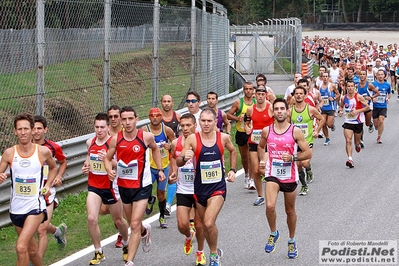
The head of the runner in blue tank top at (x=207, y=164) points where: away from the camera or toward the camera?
toward the camera

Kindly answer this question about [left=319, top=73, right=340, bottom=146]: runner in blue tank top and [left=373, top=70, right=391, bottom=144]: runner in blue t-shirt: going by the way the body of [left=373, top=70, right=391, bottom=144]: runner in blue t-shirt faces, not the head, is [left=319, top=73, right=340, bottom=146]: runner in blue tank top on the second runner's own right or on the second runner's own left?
on the second runner's own right

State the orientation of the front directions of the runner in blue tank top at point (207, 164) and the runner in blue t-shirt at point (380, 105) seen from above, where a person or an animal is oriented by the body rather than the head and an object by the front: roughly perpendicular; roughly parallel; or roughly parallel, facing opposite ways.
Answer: roughly parallel

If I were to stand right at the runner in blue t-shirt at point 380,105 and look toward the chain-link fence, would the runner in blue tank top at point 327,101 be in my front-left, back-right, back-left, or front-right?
front-right

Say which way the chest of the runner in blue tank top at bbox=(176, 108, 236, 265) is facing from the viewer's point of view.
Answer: toward the camera

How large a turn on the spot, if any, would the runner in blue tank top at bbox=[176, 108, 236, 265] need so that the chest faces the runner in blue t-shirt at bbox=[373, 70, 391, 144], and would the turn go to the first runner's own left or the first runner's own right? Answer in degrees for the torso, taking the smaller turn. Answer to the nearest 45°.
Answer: approximately 180°

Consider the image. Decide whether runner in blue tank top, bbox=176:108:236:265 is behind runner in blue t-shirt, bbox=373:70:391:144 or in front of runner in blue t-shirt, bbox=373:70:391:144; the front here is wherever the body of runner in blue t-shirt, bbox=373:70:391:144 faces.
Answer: in front

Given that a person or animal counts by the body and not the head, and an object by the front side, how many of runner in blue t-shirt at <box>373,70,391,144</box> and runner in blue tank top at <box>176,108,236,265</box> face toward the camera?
2
